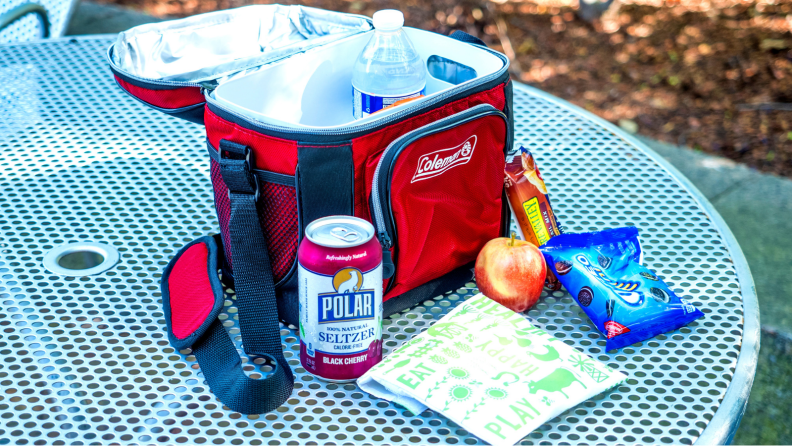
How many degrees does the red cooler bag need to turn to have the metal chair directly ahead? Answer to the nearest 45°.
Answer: approximately 180°

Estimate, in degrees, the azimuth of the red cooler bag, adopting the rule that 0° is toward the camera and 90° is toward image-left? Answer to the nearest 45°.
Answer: approximately 315°
